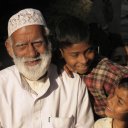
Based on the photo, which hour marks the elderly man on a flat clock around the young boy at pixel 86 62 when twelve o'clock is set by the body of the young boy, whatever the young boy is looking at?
The elderly man is roughly at 2 o'clock from the young boy.

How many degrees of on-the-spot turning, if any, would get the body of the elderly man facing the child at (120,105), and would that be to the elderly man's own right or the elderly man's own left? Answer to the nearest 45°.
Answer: approximately 45° to the elderly man's own left

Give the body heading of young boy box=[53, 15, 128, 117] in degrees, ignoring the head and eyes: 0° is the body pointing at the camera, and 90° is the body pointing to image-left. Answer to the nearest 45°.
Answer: approximately 0°

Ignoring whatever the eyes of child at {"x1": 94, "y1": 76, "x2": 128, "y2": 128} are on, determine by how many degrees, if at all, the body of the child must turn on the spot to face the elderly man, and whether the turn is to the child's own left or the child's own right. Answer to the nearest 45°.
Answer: approximately 45° to the child's own right

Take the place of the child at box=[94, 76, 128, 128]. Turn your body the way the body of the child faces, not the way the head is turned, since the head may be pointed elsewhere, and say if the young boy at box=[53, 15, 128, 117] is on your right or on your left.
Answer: on your right

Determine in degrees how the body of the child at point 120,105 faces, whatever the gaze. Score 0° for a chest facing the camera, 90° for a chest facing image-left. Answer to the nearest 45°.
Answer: approximately 45°

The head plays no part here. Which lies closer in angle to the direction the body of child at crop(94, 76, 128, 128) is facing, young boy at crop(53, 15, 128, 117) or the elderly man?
the elderly man

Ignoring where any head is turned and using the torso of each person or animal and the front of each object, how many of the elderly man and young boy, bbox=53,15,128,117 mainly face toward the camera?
2
